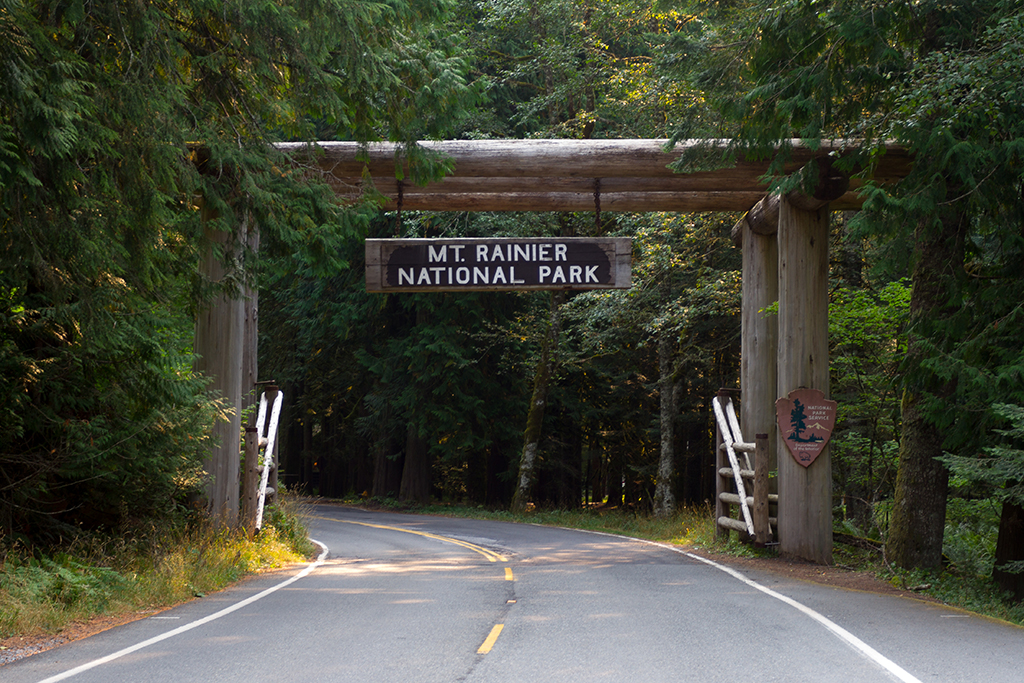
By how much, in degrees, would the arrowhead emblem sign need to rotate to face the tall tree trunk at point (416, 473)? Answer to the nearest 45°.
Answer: approximately 135° to its right

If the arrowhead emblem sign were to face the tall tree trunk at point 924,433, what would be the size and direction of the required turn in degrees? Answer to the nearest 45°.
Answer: approximately 45° to its left

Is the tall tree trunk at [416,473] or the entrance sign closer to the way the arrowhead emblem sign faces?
the entrance sign

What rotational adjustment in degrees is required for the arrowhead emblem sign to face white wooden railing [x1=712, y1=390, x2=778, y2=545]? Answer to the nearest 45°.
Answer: approximately 135° to its right

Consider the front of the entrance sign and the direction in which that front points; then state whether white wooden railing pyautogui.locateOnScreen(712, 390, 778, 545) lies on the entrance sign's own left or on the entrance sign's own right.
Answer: on the entrance sign's own left

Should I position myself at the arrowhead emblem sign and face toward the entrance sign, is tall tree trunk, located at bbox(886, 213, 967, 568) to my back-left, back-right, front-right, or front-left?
back-left

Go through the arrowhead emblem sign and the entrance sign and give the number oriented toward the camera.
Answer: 2

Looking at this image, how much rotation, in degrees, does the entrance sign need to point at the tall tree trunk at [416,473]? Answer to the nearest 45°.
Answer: approximately 180°

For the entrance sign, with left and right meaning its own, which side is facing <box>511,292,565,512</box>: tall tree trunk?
back

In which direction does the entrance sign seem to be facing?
toward the camera
